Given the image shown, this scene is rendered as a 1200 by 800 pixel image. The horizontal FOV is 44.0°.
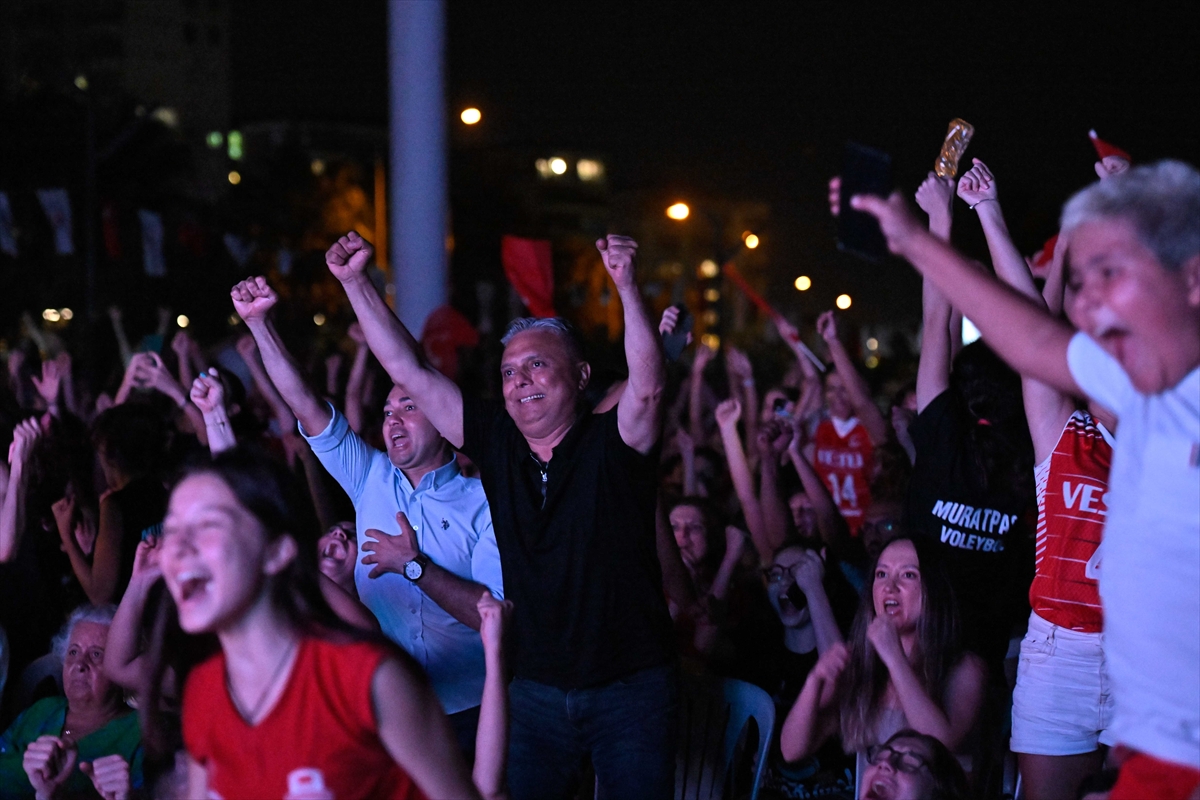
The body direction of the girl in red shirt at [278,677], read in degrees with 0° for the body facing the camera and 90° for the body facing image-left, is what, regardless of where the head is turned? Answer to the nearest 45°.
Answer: approximately 45°

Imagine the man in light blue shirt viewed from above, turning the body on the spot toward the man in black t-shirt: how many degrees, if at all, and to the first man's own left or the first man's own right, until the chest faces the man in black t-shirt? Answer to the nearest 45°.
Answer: approximately 90° to the first man's own left

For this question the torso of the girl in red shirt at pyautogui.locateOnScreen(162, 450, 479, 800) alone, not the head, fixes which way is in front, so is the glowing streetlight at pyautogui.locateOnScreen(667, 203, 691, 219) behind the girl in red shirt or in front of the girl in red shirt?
behind

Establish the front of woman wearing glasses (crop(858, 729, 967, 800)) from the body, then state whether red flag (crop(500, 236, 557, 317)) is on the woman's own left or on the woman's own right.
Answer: on the woman's own right

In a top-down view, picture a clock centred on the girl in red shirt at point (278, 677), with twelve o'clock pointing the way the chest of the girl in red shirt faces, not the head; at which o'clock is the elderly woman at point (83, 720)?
The elderly woman is roughly at 4 o'clock from the girl in red shirt.

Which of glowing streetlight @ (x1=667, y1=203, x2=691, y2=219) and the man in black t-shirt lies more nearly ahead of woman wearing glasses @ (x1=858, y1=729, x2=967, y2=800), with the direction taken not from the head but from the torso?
the man in black t-shirt

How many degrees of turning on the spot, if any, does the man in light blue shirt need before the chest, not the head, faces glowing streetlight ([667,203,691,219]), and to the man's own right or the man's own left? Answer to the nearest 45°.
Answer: approximately 135° to the man's own right

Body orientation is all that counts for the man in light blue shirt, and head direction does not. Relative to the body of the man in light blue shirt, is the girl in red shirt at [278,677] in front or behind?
in front

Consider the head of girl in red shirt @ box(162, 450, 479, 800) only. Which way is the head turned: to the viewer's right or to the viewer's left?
to the viewer's left
